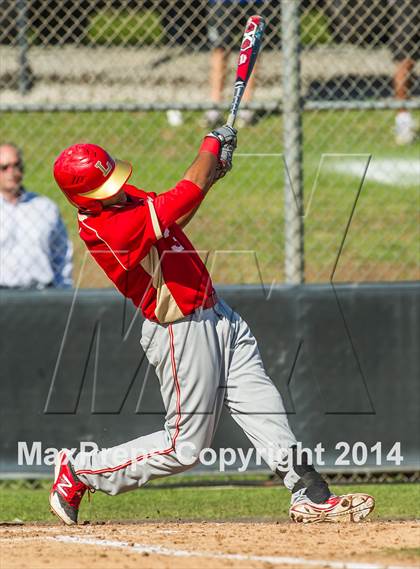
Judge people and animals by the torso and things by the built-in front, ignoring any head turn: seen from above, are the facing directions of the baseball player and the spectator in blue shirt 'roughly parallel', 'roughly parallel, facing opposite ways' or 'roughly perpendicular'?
roughly perpendicular

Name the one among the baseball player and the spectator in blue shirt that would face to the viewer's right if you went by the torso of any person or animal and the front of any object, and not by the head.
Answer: the baseball player

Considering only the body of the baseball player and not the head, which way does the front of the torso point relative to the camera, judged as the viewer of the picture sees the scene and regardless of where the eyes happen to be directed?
to the viewer's right
